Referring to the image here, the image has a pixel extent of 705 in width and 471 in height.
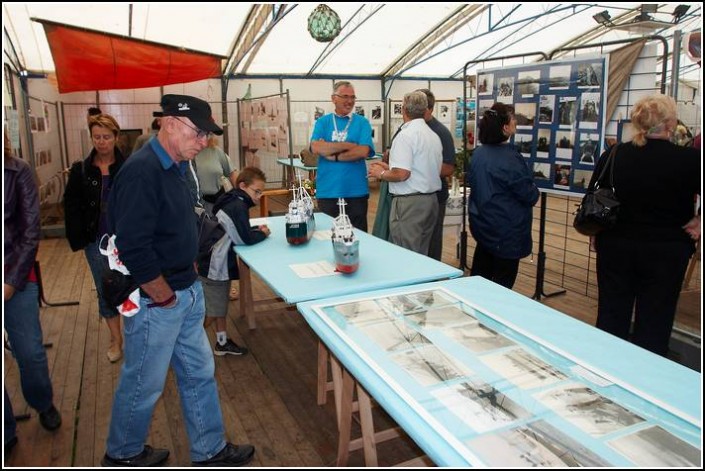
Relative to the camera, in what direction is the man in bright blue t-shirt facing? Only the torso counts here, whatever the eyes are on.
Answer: toward the camera

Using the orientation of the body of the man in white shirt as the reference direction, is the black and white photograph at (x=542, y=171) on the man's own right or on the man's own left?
on the man's own right

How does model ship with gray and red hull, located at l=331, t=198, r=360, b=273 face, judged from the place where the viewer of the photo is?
facing the viewer

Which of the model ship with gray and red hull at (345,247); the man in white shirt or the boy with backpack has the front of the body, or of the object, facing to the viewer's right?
the boy with backpack

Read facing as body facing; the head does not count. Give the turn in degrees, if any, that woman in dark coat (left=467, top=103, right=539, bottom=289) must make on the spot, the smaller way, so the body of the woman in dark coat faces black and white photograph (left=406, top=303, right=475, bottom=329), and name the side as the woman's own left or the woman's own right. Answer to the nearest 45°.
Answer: approximately 135° to the woman's own right

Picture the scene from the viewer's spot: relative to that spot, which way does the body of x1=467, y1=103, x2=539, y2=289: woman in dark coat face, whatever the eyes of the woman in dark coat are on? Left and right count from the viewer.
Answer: facing away from the viewer and to the right of the viewer

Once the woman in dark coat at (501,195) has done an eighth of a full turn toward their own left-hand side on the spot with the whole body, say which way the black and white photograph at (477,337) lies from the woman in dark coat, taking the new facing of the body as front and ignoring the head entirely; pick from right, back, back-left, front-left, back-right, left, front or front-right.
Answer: back

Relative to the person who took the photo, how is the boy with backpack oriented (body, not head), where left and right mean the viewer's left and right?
facing to the right of the viewer

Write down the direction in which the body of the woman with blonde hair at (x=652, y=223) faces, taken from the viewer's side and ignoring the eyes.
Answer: away from the camera

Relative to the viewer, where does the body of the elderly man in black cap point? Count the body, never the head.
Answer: to the viewer's right

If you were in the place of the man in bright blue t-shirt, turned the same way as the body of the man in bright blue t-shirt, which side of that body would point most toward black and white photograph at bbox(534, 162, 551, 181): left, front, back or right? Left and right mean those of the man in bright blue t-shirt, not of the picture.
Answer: left

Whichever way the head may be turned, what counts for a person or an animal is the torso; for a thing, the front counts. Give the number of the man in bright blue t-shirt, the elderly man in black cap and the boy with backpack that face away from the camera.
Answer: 0

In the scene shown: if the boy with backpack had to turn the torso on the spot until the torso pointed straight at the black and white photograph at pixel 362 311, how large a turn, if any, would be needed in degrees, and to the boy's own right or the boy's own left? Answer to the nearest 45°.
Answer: approximately 90° to the boy's own right

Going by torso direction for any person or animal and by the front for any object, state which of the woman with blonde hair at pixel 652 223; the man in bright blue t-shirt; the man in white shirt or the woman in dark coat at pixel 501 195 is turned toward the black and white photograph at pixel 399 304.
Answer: the man in bright blue t-shirt

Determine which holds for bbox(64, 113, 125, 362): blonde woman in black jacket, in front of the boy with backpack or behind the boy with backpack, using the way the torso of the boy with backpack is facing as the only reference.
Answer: behind

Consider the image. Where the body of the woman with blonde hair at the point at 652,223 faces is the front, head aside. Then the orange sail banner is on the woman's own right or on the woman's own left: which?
on the woman's own left
